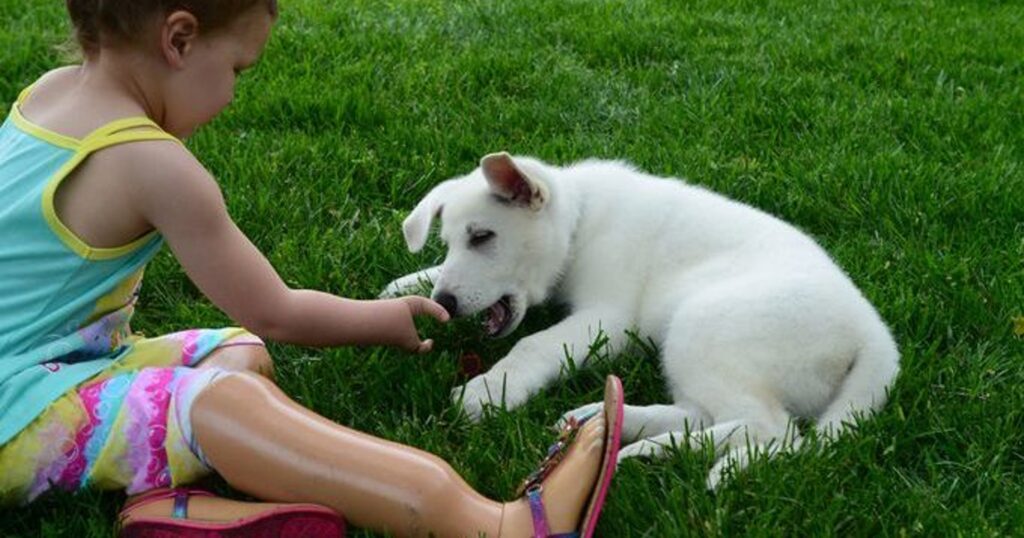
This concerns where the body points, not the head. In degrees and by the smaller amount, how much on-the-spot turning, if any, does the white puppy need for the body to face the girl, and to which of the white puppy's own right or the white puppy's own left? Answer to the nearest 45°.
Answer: approximately 45° to the white puppy's own left

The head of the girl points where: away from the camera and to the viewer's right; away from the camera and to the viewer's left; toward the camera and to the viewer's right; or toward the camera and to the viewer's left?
away from the camera and to the viewer's right

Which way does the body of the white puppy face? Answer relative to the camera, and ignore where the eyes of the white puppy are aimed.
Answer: to the viewer's left
